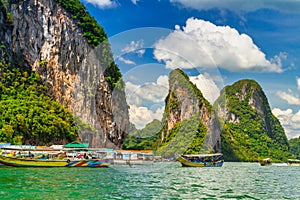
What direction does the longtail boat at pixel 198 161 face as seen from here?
to the viewer's left

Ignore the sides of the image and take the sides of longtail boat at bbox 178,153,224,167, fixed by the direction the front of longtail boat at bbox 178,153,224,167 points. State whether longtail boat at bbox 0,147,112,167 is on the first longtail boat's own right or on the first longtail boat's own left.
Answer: on the first longtail boat's own left
